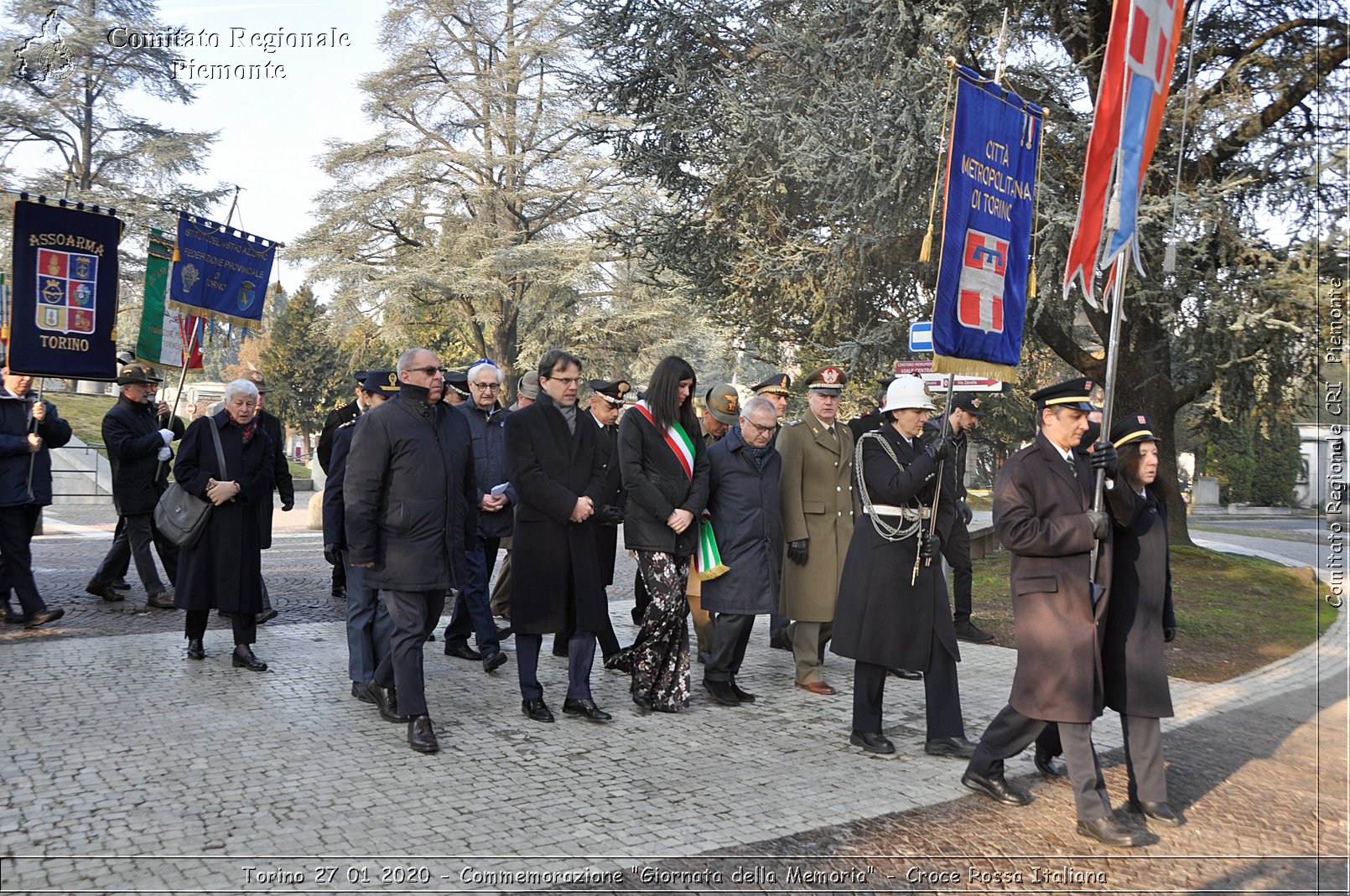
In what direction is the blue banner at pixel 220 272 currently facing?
toward the camera

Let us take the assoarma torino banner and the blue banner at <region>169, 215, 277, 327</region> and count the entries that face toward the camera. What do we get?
2

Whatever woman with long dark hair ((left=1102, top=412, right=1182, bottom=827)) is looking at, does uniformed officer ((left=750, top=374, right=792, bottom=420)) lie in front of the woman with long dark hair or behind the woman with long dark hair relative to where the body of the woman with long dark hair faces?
behind

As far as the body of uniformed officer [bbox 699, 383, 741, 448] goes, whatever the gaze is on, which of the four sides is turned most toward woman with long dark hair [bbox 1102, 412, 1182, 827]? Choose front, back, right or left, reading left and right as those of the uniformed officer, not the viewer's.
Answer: front

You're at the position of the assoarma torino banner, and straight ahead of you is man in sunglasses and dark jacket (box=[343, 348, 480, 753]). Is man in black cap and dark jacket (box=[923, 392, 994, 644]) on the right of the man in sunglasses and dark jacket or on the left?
left

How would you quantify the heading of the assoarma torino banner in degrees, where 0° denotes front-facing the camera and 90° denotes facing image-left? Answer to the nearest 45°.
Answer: approximately 0°

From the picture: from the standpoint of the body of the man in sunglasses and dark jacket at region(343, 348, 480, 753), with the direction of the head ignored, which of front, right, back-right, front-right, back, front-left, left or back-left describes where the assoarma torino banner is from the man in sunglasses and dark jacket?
back

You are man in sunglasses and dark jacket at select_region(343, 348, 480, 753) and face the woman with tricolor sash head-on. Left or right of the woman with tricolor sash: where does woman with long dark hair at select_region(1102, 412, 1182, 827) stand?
right

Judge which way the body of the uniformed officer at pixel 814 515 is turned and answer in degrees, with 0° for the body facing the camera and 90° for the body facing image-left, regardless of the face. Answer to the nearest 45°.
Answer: approximately 315°

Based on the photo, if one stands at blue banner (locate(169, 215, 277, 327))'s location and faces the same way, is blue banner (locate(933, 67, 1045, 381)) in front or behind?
in front

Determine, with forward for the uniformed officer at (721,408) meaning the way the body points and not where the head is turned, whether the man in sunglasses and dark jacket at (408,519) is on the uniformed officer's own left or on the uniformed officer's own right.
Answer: on the uniformed officer's own right

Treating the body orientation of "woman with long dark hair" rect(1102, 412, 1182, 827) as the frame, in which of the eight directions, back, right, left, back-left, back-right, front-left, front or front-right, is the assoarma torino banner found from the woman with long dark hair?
back-right

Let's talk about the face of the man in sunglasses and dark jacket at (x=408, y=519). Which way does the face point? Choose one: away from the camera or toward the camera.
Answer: toward the camera
